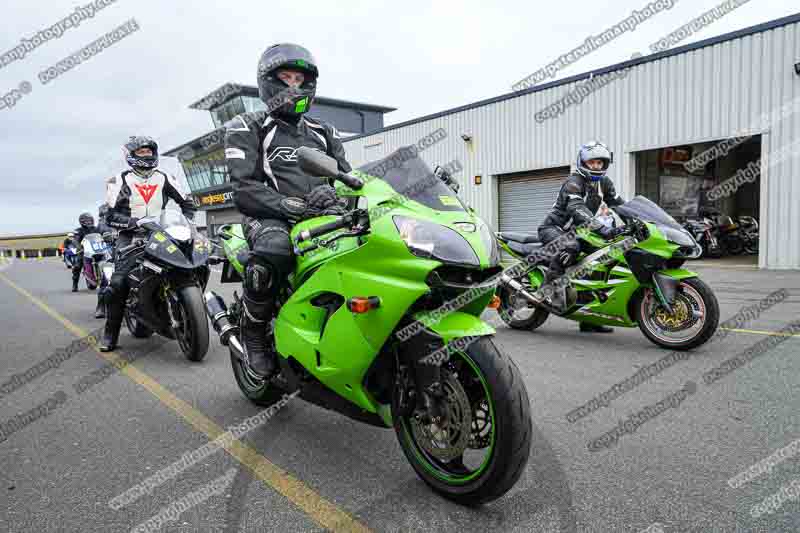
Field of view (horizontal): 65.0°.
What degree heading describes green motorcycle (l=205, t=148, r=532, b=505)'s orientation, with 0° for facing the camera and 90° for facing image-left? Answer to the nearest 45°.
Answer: approximately 315°

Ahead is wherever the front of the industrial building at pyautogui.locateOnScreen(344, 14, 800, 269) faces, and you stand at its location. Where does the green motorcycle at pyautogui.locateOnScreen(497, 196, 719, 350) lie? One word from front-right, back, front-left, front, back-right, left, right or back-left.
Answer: front-left

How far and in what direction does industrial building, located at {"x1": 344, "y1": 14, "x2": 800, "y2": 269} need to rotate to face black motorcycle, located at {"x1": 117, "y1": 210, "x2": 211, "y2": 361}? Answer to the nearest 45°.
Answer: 0° — it already faces it

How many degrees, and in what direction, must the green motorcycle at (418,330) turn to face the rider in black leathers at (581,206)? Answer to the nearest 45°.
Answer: approximately 90° to its left

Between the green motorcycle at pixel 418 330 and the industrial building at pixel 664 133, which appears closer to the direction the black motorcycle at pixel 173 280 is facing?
the green motorcycle

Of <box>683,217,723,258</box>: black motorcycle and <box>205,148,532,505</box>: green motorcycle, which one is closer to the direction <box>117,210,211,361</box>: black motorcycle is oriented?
the green motorcycle

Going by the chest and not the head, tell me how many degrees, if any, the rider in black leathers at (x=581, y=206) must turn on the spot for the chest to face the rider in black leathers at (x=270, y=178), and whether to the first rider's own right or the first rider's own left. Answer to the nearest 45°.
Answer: approximately 90° to the first rider's own right

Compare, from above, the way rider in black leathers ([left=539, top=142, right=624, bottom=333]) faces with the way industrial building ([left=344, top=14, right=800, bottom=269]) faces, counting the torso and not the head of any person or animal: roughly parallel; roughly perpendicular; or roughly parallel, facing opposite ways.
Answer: roughly perpendicular

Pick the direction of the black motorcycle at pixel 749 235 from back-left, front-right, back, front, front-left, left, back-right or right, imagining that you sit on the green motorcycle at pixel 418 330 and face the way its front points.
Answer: left

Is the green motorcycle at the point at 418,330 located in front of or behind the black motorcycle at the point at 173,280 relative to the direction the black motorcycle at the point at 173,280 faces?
in front

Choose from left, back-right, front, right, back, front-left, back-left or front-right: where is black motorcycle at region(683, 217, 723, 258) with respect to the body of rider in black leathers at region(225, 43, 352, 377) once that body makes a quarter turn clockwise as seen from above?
back

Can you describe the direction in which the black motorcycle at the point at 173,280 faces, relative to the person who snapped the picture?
facing the viewer and to the right of the viewer

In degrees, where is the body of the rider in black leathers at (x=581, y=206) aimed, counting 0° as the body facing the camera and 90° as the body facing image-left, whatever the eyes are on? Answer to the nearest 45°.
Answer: approximately 315°

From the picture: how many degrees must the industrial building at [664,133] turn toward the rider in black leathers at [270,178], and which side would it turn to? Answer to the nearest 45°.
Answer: approximately 45° to its left
